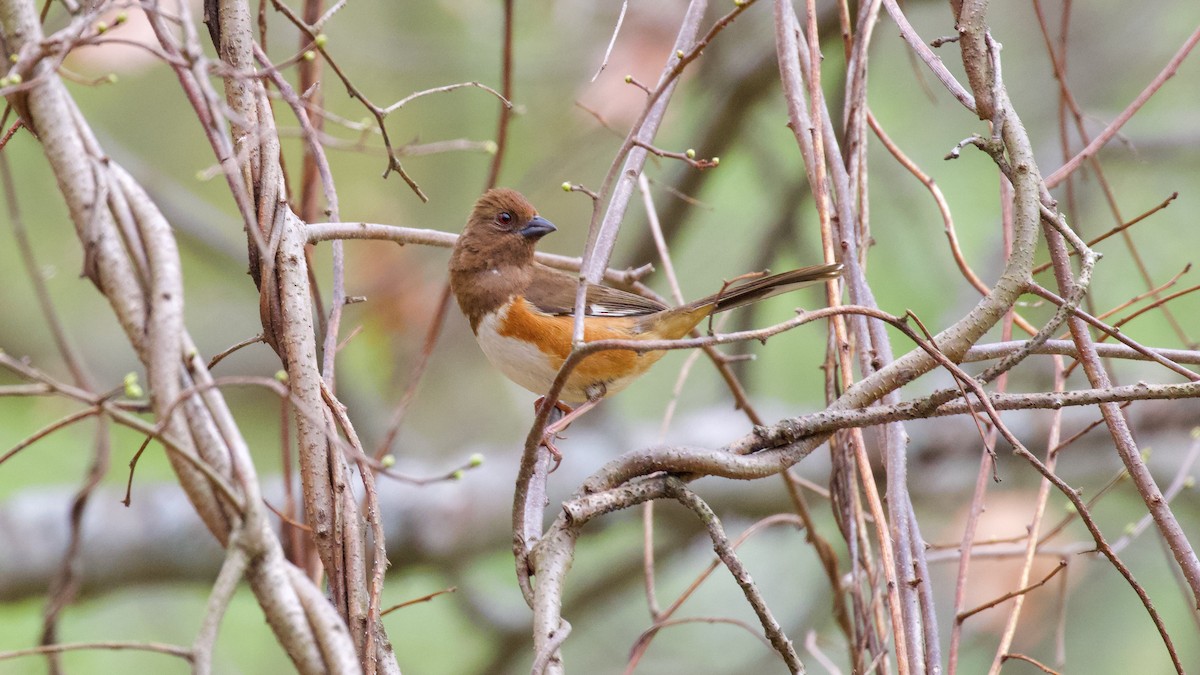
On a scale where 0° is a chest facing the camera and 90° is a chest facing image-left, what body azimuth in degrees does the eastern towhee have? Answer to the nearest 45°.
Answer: approximately 90°
